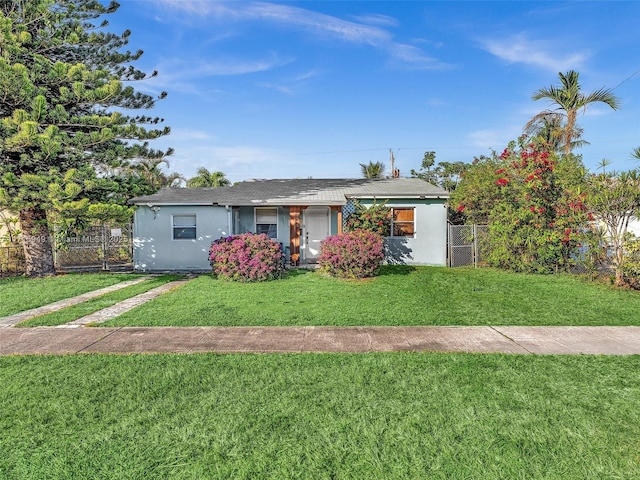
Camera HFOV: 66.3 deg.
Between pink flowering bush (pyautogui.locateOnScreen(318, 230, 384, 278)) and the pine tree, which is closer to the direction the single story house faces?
the pink flowering bush

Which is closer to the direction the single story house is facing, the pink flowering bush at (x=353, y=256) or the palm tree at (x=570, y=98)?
the pink flowering bush

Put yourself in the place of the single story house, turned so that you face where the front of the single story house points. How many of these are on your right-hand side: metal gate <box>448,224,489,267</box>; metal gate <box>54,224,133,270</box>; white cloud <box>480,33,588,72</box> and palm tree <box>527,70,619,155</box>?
1

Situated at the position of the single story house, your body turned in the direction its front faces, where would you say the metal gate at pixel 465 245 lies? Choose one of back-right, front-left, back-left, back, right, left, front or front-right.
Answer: left

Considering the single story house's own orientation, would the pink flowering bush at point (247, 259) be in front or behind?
in front

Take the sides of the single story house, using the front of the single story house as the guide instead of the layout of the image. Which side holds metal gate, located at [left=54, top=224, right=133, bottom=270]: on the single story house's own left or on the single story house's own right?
on the single story house's own right

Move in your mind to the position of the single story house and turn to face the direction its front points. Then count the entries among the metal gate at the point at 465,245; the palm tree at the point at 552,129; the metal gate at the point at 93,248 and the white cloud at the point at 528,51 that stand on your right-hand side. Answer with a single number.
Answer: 1

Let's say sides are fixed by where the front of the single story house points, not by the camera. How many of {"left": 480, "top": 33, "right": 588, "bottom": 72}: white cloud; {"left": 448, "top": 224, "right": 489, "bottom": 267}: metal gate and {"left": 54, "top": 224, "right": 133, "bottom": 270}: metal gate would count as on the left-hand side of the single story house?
2

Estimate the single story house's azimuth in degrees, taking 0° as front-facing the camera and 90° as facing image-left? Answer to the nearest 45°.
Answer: approximately 0°

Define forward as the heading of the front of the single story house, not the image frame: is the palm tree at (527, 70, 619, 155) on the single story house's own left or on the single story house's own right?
on the single story house's own left
